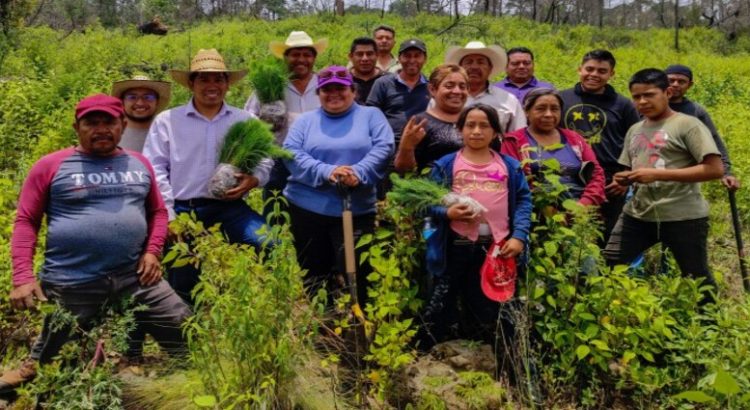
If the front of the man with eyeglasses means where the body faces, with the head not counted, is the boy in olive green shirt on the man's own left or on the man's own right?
on the man's own left

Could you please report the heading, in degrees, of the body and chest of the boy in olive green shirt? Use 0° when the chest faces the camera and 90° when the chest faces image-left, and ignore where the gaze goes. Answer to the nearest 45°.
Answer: approximately 45°

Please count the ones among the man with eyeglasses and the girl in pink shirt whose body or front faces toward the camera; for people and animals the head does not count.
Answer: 2

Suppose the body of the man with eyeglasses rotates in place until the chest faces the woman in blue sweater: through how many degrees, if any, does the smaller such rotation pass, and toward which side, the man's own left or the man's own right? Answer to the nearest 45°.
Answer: approximately 45° to the man's own left

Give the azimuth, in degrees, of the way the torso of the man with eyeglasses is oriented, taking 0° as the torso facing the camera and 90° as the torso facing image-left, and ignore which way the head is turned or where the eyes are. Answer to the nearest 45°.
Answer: approximately 0°
